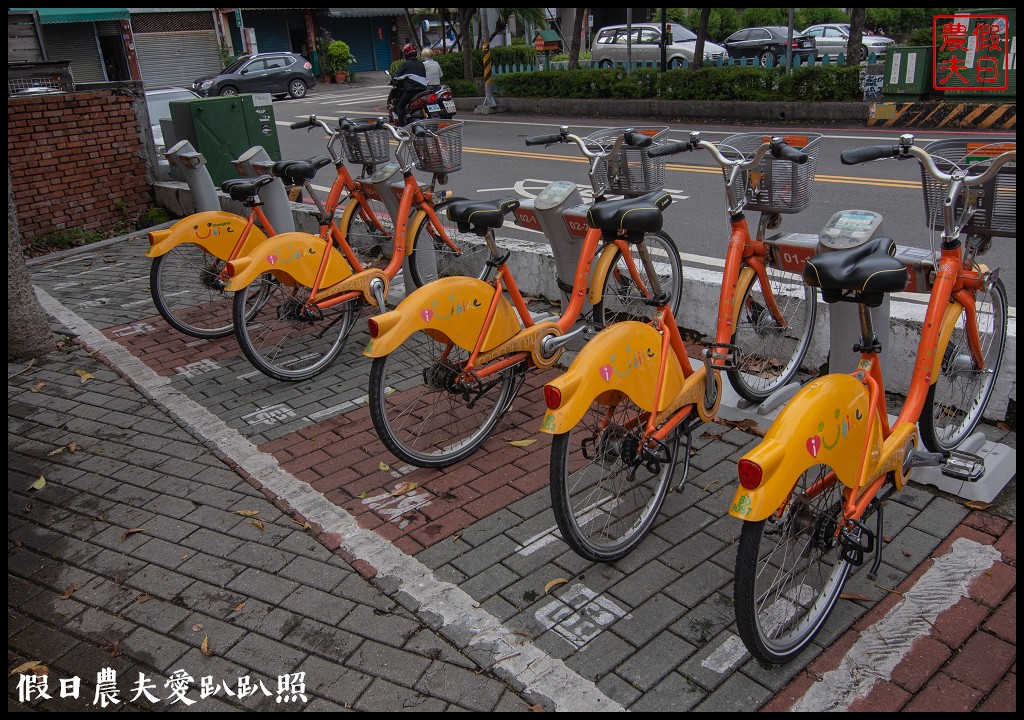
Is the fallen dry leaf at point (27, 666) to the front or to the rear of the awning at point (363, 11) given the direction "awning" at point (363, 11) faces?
to the front

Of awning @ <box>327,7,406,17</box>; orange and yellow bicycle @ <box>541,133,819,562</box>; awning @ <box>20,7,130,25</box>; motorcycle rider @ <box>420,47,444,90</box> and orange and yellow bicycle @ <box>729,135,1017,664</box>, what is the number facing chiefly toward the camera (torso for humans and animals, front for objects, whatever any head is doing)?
2

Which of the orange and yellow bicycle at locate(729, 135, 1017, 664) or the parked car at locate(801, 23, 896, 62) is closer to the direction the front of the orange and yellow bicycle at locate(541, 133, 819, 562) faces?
the parked car

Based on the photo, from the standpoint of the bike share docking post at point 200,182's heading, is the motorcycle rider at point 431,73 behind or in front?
behind

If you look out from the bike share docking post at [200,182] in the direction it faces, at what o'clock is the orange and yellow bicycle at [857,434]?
The orange and yellow bicycle is roughly at 10 o'clock from the bike share docking post.

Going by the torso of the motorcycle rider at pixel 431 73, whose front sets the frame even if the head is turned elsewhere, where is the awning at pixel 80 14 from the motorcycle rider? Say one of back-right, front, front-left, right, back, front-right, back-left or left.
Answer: front

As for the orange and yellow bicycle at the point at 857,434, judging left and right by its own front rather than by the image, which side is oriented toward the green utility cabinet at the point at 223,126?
left

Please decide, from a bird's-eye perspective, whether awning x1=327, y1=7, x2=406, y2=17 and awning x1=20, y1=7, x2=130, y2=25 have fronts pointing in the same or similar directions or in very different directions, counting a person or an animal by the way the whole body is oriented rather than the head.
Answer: same or similar directions

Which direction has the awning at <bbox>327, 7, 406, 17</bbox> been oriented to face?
toward the camera

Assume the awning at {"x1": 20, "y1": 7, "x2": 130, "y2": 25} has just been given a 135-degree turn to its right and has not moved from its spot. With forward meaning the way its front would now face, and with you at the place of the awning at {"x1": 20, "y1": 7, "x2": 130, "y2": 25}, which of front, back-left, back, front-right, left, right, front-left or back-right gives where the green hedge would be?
back

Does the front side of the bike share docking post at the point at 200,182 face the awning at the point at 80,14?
no

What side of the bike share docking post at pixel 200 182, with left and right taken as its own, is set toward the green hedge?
back

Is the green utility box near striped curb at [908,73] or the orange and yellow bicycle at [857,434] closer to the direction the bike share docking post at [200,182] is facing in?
the orange and yellow bicycle

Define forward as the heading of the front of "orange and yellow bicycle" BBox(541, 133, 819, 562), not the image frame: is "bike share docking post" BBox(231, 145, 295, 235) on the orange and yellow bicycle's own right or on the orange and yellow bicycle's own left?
on the orange and yellow bicycle's own left

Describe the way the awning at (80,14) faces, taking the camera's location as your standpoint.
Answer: facing the viewer

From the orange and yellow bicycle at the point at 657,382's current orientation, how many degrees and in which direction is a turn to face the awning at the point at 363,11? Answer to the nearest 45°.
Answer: approximately 45° to its left

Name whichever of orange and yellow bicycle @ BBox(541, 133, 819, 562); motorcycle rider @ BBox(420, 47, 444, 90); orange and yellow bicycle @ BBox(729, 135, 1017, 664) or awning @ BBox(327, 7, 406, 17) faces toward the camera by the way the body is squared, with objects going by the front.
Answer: the awning

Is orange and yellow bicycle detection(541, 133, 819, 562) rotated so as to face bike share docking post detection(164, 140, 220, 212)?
no

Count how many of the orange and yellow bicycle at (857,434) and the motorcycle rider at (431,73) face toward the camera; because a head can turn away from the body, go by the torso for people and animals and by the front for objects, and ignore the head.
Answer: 0
